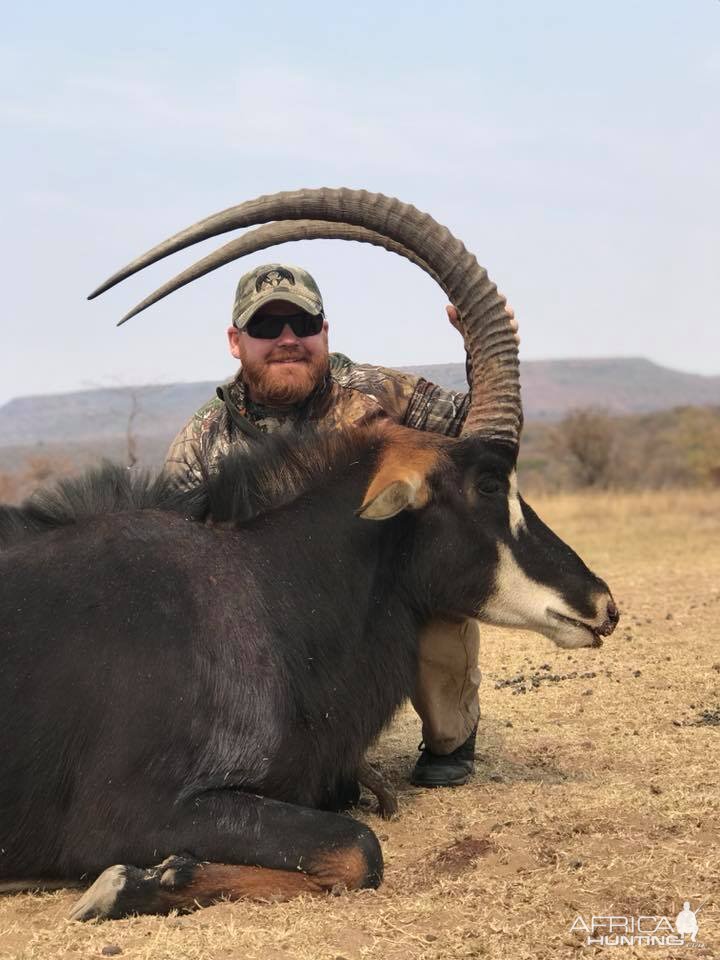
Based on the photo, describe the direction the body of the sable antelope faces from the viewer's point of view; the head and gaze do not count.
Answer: to the viewer's right

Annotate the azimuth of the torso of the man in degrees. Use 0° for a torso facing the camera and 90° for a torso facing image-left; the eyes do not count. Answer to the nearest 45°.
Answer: approximately 0°
